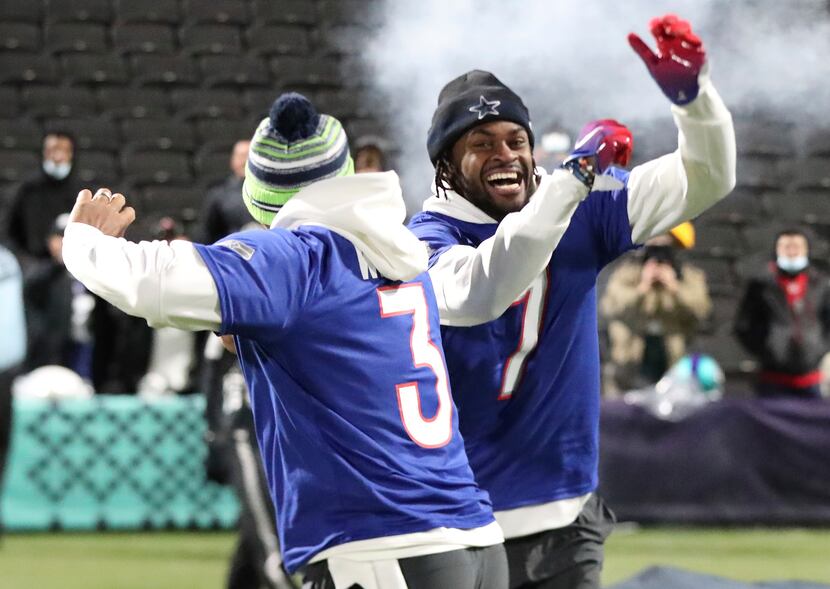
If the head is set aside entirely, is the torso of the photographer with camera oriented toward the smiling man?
yes

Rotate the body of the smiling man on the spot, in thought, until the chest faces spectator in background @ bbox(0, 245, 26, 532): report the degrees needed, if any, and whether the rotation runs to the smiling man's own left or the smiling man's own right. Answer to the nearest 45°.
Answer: approximately 135° to the smiling man's own right

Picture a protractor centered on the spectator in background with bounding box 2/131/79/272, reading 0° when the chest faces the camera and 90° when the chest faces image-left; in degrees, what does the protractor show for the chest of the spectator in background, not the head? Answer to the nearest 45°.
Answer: approximately 0°
